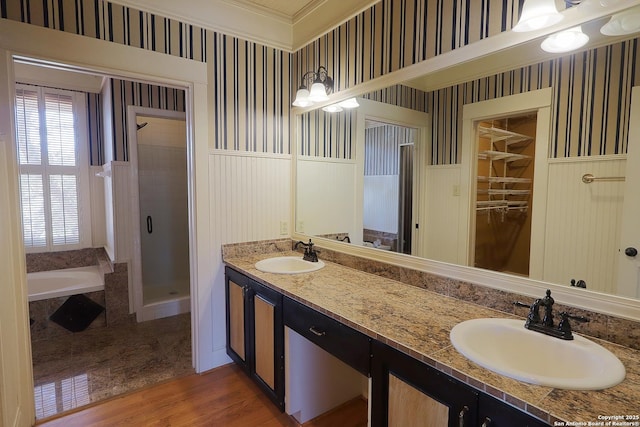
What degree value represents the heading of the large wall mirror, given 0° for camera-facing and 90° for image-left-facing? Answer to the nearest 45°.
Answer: approximately 45°

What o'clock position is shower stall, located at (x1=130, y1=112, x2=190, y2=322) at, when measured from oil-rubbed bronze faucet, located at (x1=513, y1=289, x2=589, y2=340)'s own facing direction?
The shower stall is roughly at 2 o'clock from the oil-rubbed bronze faucet.

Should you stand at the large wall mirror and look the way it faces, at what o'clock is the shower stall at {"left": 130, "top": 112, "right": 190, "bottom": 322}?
The shower stall is roughly at 2 o'clock from the large wall mirror.

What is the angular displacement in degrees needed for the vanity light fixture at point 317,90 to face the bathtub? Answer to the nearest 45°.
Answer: approximately 45° to its right

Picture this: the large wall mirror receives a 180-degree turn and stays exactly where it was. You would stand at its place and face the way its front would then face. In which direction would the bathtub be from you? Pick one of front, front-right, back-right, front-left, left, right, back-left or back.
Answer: back-left

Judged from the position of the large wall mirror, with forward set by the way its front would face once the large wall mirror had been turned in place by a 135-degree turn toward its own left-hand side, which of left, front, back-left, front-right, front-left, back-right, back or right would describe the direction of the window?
back

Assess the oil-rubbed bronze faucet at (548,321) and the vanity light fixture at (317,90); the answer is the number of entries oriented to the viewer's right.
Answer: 0

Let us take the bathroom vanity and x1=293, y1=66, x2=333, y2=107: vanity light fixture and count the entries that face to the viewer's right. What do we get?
0

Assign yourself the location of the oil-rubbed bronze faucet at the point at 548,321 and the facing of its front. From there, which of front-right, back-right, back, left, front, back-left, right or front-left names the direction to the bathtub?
front-right

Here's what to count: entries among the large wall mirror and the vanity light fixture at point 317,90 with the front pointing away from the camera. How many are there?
0

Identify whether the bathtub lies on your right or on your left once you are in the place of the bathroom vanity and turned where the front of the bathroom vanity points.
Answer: on your right

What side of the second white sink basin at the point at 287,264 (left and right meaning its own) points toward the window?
right
